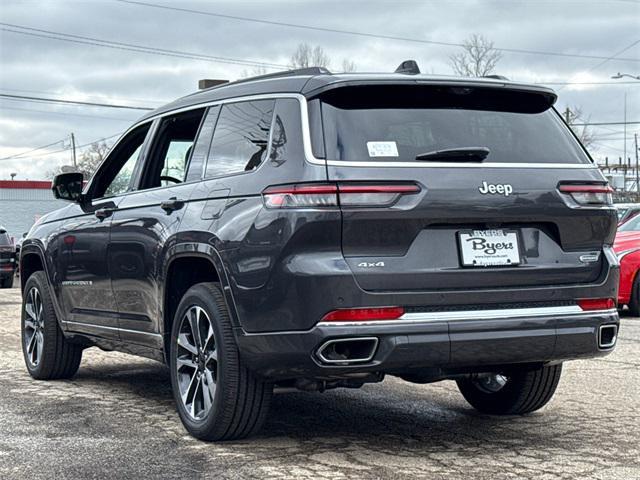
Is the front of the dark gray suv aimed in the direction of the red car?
no

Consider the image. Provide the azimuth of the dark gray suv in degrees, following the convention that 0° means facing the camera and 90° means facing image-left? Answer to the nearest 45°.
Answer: approximately 135°
